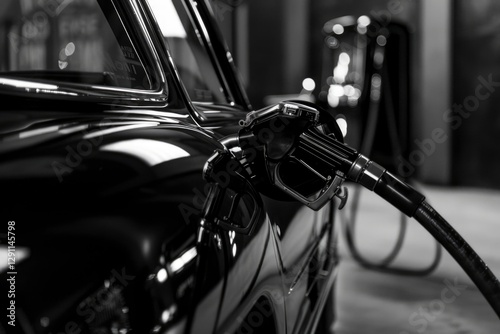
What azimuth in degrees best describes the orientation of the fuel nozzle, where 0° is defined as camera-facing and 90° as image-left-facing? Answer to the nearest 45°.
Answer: approximately 90°
